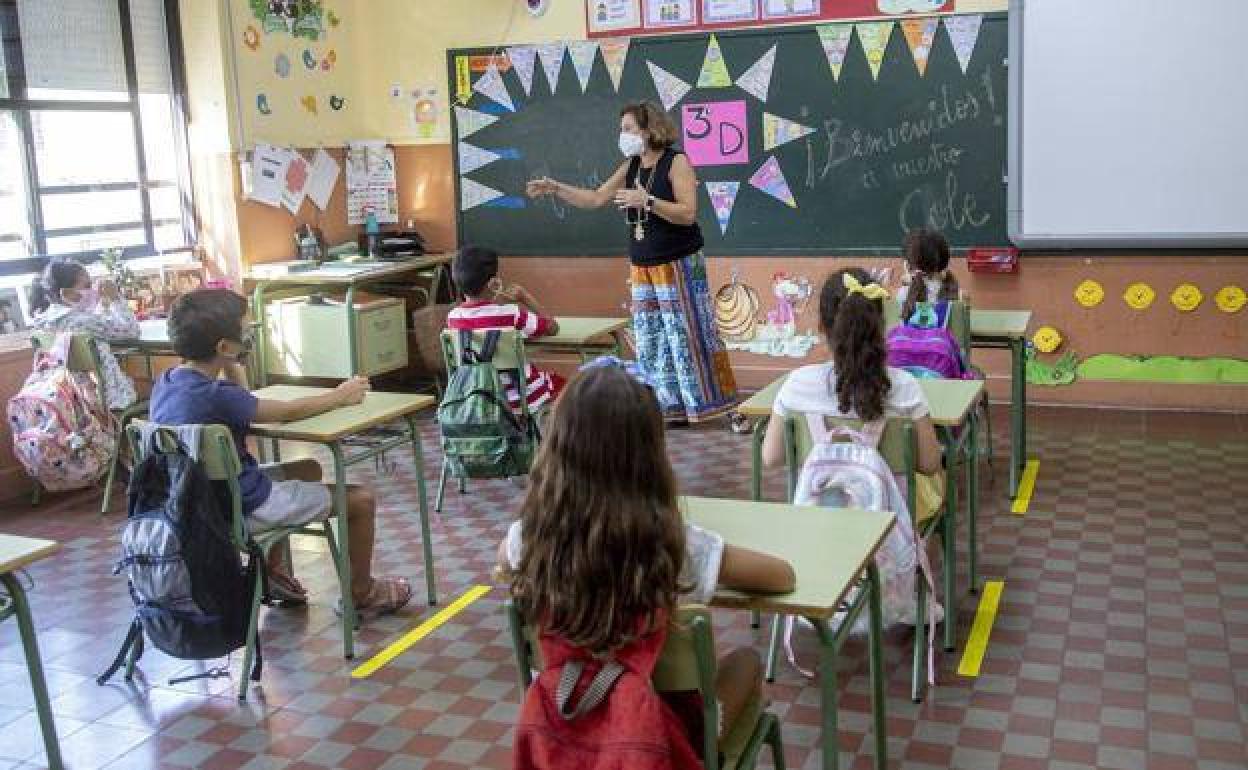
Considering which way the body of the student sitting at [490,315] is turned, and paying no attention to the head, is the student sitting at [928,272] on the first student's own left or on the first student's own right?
on the first student's own right

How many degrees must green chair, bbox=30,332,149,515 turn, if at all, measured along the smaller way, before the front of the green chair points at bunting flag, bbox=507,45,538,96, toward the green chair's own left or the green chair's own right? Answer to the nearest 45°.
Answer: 0° — it already faces it

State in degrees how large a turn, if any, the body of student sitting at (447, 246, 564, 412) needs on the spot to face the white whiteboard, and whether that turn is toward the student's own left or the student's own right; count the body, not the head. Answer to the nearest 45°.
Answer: approximately 45° to the student's own right

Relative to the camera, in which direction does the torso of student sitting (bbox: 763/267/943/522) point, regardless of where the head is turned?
away from the camera

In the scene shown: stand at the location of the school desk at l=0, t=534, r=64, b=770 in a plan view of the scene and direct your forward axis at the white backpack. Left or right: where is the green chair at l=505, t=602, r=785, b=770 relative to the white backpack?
right

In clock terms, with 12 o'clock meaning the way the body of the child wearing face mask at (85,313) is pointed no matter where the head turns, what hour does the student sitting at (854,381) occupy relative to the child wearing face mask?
The student sitting is roughly at 2 o'clock from the child wearing face mask.

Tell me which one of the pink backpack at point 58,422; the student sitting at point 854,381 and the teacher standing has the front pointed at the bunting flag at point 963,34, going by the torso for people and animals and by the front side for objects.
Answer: the student sitting

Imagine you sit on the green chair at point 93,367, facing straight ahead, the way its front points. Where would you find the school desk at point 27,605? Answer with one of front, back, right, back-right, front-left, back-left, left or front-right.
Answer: back-right

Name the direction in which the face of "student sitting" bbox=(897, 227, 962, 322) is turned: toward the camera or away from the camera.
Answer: away from the camera

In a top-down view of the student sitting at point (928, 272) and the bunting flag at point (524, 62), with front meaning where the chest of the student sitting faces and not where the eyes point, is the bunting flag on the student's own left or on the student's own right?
on the student's own left

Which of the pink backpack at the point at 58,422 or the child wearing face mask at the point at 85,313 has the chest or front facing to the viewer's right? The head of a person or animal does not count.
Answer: the child wearing face mask
